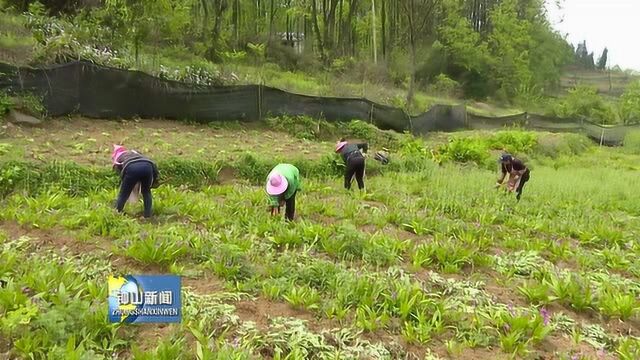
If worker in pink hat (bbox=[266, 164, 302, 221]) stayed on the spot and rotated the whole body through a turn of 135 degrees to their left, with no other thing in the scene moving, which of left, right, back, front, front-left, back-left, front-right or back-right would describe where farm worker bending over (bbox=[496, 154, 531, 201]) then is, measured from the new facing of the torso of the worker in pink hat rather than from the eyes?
front-left

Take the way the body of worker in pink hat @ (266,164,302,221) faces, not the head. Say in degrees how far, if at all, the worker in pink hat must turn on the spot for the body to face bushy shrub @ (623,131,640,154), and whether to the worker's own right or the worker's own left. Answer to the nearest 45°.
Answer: approximately 180°

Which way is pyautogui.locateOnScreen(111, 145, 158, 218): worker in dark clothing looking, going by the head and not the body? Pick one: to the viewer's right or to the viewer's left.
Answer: to the viewer's left

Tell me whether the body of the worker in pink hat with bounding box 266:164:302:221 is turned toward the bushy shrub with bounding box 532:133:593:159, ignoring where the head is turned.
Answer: no

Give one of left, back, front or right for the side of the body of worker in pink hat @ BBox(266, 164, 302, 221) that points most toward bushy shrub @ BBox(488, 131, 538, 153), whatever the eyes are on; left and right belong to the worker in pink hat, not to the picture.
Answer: back

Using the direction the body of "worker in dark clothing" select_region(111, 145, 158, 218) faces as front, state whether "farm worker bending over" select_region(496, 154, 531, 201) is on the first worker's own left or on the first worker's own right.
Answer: on the first worker's own right

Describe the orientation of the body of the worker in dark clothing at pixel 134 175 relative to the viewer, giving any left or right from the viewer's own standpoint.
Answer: facing away from the viewer and to the left of the viewer

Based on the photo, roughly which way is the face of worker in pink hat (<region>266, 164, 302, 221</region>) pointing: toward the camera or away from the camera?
toward the camera

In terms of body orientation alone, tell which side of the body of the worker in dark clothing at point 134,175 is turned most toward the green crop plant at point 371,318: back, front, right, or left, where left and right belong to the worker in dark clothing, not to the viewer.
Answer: back

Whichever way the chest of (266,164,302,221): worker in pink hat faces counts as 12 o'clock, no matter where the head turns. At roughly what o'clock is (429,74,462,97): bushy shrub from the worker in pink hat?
The bushy shrub is roughly at 5 o'clock from the worker in pink hat.

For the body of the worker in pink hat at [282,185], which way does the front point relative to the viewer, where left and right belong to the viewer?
facing the viewer and to the left of the viewer

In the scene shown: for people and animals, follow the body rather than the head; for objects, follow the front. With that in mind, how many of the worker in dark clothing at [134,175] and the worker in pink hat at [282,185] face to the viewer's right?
0

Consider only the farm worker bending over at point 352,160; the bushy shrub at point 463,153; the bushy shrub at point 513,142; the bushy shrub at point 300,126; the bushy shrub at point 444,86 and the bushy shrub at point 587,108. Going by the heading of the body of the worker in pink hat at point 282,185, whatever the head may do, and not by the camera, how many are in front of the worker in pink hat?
0

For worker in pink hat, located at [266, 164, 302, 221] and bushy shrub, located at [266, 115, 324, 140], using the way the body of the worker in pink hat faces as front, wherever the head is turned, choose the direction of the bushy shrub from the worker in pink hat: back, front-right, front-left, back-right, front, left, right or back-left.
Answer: back-right

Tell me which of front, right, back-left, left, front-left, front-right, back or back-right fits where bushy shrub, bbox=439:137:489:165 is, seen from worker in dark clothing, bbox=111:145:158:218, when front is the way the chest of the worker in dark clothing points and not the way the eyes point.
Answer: right

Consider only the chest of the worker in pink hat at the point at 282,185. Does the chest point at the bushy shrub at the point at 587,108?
no

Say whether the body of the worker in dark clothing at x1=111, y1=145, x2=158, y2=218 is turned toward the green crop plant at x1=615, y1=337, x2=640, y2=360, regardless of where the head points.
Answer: no
